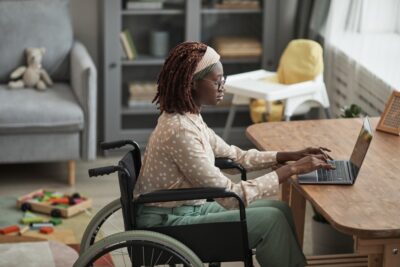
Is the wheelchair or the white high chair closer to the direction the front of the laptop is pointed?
the wheelchair

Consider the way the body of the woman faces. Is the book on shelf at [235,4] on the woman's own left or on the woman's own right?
on the woman's own left

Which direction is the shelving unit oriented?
toward the camera

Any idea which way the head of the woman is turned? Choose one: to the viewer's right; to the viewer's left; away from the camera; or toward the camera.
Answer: to the viewer's right

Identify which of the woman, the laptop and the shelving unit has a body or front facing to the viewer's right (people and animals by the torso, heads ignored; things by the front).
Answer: the woman

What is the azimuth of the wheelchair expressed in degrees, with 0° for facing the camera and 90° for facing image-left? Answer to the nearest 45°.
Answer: approximately 270°

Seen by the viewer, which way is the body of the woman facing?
to the viewer's right

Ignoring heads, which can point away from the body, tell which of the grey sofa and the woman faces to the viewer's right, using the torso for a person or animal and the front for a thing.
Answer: the woman

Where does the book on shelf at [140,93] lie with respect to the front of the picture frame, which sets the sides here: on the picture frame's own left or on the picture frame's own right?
on the picture frame's own right

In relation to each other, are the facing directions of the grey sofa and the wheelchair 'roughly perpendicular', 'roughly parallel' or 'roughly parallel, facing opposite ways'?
roughly perpendicular

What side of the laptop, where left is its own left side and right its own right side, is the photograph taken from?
left

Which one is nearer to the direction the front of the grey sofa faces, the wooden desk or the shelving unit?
the wooden desk

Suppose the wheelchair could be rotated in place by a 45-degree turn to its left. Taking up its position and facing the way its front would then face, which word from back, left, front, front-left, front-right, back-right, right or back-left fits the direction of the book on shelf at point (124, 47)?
front-left

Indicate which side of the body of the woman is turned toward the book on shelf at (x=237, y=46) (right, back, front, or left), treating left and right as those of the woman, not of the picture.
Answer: left
